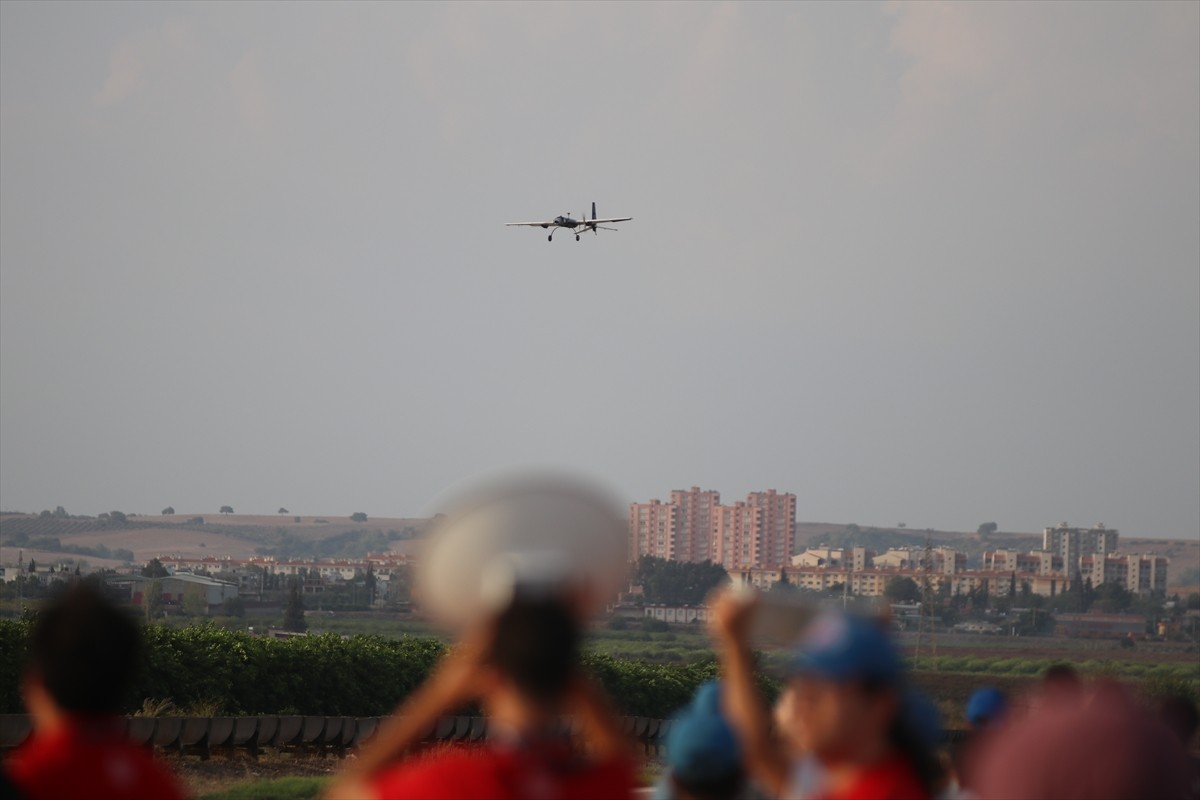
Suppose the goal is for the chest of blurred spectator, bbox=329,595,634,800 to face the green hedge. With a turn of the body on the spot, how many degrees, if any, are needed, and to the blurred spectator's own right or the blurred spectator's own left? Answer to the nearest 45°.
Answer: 0° — they already face it

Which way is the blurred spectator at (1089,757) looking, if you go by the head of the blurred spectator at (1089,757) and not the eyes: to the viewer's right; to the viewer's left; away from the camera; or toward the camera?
away from the camera

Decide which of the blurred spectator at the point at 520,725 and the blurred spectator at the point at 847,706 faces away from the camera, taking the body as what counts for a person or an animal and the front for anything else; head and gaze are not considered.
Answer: the blurred spectator at the point at 520,725

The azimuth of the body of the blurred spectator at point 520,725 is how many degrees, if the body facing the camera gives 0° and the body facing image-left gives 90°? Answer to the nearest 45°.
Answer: approximately 180°

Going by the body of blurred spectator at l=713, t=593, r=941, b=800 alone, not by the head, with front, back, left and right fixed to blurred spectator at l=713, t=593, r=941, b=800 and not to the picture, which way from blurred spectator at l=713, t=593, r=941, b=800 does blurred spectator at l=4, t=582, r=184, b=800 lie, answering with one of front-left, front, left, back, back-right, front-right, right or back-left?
front-right

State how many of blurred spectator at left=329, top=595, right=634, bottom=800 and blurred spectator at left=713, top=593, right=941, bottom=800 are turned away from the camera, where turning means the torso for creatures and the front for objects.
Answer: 1

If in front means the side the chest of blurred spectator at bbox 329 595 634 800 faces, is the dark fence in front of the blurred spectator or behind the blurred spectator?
in front

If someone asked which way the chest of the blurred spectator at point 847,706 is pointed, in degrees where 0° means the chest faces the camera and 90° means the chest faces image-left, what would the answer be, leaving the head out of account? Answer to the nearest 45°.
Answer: approximately 45°

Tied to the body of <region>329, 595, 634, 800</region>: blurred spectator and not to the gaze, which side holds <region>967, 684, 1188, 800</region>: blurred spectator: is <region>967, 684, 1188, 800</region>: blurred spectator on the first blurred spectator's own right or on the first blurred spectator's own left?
on the first blurred spectator's own right
